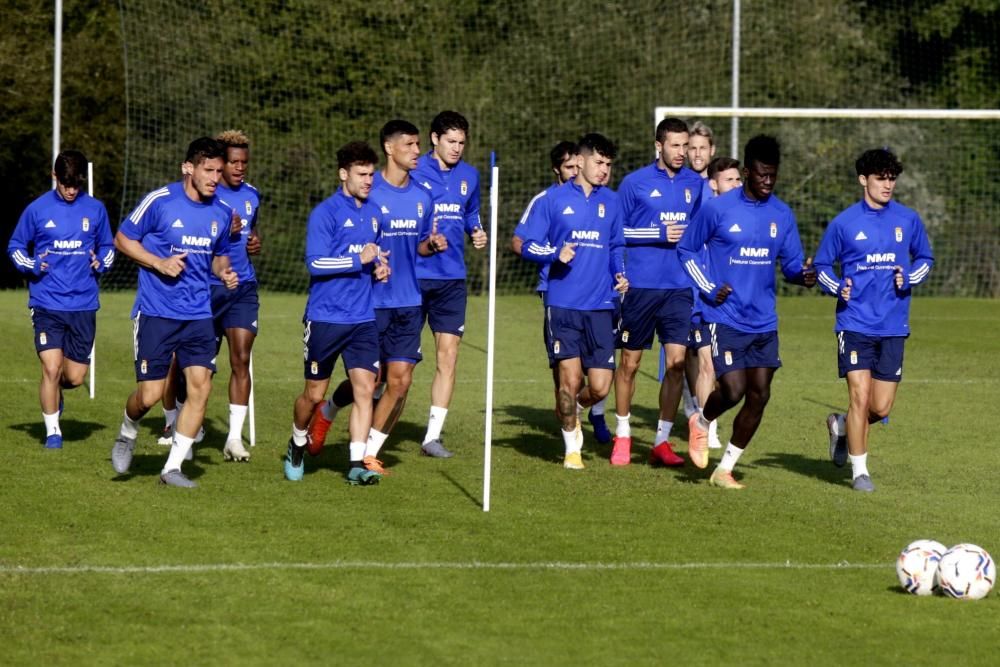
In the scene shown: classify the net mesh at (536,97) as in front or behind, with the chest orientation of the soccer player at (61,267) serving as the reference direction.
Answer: behind

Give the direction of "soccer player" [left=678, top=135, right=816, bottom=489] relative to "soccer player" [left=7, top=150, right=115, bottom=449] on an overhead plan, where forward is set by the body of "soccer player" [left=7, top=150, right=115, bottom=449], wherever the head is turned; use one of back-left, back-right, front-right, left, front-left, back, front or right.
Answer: front-left

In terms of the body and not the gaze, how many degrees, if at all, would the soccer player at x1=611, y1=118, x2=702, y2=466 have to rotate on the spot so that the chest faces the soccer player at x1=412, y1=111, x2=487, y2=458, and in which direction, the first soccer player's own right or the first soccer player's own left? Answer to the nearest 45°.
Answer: approximately 135° to the first soccer player's own right

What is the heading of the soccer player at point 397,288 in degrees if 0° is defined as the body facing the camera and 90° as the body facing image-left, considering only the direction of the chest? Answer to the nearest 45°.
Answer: approximately 315°

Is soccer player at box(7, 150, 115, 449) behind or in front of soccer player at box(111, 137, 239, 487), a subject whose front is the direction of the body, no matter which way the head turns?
behind

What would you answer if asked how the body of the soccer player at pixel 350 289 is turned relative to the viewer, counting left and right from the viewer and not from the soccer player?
facing the viewer and to the right of the viewer

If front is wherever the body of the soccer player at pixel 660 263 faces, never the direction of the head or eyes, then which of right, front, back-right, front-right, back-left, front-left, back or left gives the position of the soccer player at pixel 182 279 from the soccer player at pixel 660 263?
right

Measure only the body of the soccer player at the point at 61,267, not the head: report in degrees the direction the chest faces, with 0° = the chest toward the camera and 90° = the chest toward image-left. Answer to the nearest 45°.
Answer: approximately 0°
